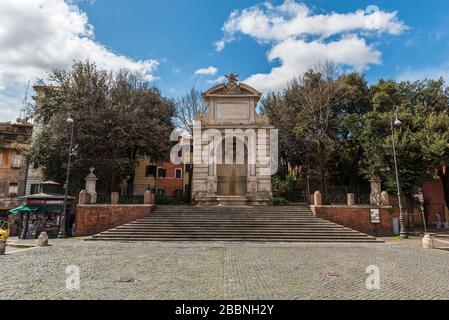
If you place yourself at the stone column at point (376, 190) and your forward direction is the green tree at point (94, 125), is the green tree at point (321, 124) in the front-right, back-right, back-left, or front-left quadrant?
front-right

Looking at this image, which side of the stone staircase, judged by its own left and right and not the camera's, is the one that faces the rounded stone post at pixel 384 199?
left

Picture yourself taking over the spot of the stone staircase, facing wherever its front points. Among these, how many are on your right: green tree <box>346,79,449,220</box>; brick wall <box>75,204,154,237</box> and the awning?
2

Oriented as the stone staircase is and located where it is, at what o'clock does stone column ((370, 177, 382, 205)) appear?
The stone column is roughly at 8 o'clock from the stone staircase.

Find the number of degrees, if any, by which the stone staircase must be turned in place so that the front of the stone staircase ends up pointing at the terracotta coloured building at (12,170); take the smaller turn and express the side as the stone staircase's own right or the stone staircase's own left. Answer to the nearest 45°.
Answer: approximately 135° to the stone staircase's own right

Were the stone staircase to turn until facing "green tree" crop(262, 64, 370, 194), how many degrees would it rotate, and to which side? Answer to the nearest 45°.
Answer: approximately 135° to its left

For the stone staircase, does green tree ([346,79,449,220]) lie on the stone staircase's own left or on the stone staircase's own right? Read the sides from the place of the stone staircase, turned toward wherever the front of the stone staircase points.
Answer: on the stone staircase's own left

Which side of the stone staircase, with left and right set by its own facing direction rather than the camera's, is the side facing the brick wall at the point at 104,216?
right

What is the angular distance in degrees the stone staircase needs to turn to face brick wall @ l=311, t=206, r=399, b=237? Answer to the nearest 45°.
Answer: approximately 90° to its left

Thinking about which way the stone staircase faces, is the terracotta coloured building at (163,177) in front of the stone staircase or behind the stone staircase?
behind

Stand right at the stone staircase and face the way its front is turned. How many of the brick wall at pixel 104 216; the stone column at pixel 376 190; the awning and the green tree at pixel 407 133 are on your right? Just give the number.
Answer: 2

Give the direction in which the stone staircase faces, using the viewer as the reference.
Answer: facing the viewer

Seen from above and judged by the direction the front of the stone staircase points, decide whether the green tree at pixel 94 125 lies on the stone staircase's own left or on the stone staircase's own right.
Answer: on the stone staircase's own right
